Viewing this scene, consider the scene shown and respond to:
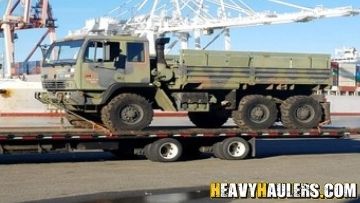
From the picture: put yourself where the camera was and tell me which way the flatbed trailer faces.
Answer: facing to the left of the viewer

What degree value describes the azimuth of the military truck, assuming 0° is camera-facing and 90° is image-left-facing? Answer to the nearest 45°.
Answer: approximately 45°
